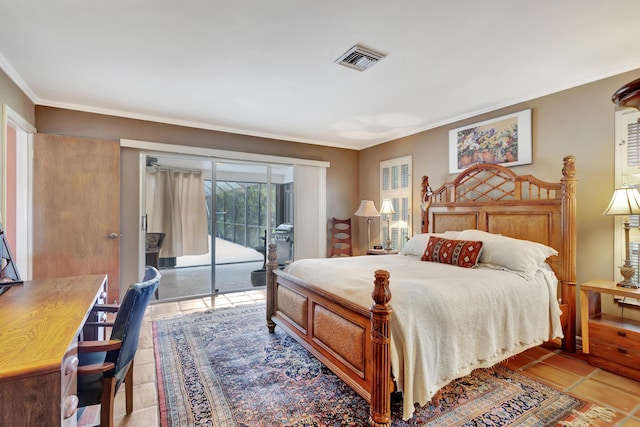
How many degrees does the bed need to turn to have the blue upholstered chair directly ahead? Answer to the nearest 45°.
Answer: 0° — it already faces it

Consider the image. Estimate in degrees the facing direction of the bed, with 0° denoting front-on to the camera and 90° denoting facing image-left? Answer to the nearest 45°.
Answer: approximately 45°

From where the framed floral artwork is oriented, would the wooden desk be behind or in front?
in front

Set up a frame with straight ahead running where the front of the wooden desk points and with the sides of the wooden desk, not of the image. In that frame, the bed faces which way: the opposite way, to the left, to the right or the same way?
the opposite way

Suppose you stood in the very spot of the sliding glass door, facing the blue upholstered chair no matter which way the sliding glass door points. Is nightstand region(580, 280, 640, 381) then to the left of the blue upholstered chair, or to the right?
left

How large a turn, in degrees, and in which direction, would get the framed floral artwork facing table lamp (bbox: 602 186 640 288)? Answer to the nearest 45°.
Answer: approximately 90° to its left

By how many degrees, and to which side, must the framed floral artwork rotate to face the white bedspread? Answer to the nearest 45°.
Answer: approximately 45° to its left

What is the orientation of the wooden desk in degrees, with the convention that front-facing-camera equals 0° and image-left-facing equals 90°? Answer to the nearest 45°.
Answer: approximately 270°

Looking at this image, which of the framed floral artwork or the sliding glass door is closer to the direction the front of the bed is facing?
the sliding glass door

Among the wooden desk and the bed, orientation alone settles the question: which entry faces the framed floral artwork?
the wooden desk
